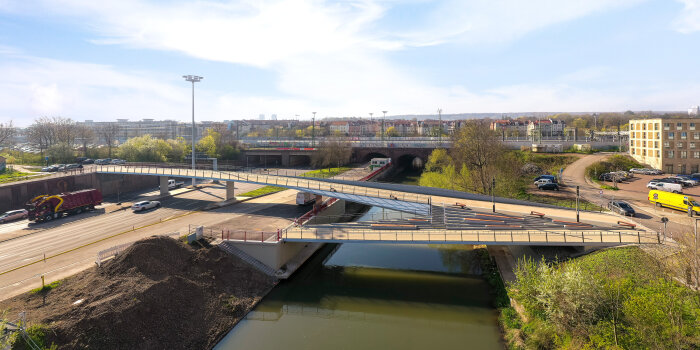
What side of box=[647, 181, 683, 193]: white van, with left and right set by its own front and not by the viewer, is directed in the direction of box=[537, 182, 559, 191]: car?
front

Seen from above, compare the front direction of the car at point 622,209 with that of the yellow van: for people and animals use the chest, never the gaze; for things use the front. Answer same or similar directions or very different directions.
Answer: same or similar directions

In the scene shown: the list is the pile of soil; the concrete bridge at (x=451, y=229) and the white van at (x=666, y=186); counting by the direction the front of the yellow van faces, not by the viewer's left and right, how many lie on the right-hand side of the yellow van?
2

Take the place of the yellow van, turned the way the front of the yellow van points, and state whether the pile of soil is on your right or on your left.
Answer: on your right

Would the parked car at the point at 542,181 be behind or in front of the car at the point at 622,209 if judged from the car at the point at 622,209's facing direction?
behind

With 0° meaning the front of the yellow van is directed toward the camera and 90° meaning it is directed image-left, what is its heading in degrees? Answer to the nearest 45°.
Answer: approximately 315°

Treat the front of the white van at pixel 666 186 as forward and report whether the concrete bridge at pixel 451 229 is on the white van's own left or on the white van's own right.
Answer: on the white van's own left

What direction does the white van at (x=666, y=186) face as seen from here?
to the viewer's left

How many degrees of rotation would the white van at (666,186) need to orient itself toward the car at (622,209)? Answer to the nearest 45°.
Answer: approximately 90° to its left

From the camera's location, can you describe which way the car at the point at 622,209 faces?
facing the viewer and to the right of the viewer
